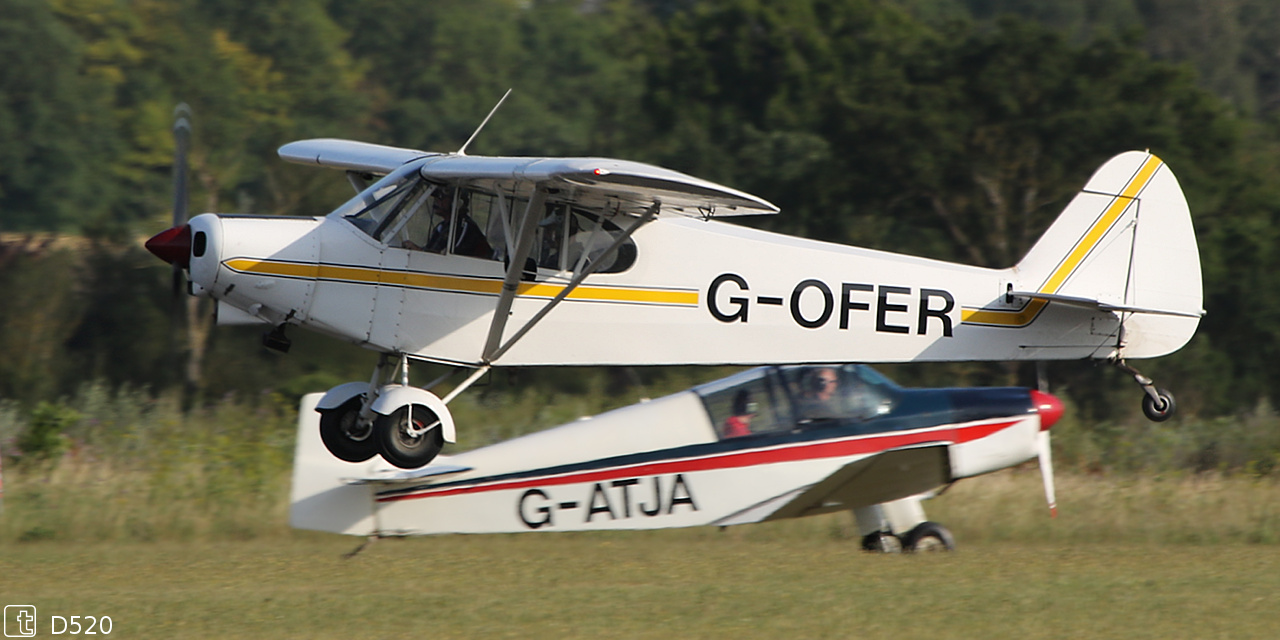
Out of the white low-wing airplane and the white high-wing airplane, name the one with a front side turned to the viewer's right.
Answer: the white low-wing airplane

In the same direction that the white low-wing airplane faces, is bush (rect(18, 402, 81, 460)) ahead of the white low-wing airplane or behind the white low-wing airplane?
behind

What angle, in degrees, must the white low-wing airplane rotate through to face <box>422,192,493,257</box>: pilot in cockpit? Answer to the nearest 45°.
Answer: approximately 135° to its right

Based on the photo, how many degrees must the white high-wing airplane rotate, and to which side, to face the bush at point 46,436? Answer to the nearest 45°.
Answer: approximately 45° to its right

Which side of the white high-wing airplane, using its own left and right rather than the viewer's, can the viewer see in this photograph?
left

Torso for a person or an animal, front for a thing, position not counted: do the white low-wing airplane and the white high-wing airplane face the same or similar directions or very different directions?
very different directions

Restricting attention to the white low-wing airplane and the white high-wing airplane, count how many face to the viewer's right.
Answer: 1

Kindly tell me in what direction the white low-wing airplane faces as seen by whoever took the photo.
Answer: facing to the right of the viewer
